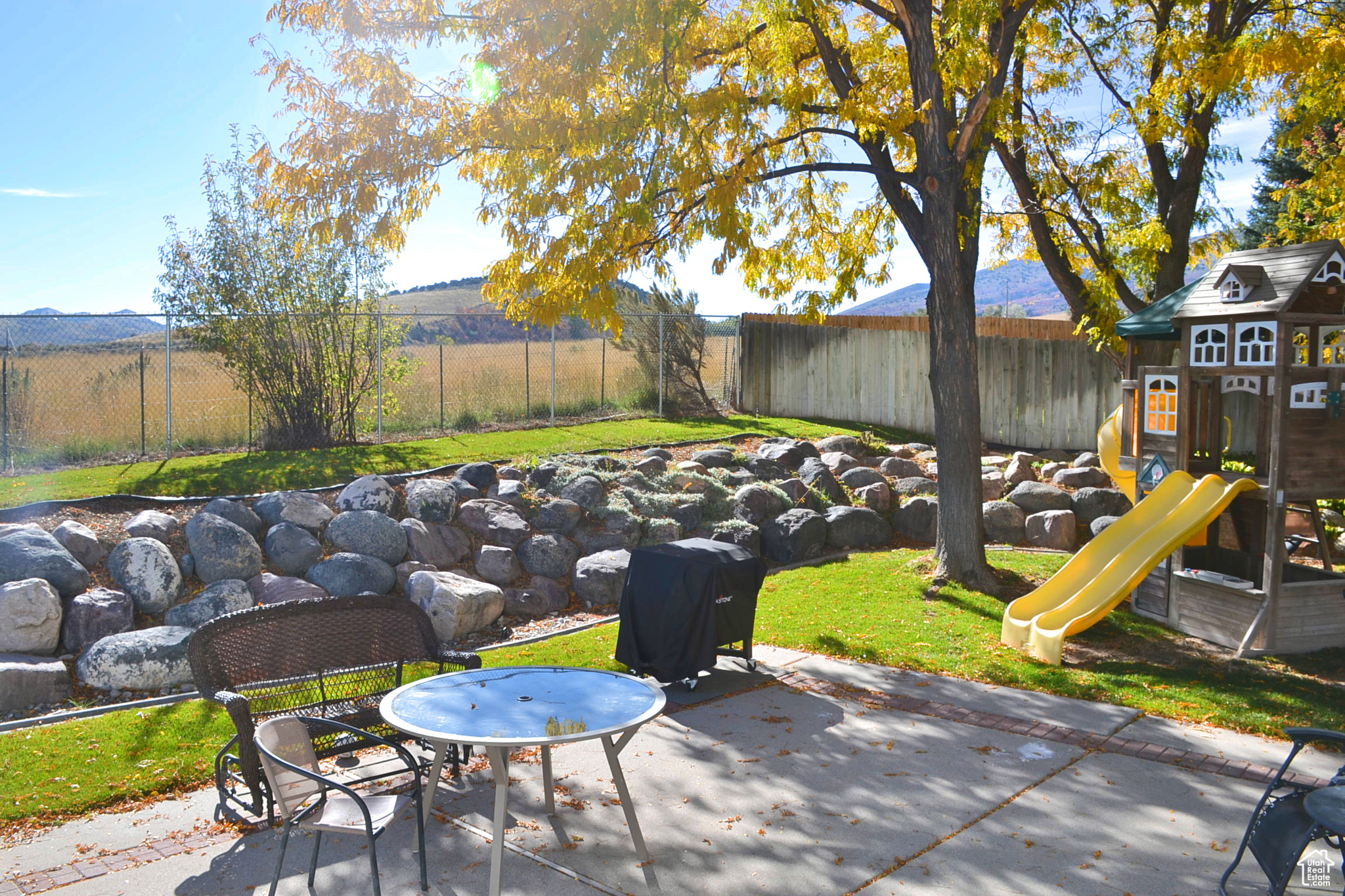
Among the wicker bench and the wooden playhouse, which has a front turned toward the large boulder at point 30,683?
the wooden playhouse

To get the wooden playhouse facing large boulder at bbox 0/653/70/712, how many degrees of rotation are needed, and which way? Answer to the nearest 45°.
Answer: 0° — it already faces it

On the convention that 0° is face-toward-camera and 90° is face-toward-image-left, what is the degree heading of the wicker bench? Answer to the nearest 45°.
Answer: approximately 315°

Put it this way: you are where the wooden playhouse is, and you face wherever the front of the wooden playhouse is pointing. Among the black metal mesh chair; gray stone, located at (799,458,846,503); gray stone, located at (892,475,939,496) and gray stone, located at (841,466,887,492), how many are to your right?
3

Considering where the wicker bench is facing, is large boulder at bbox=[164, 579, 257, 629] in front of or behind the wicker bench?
behind

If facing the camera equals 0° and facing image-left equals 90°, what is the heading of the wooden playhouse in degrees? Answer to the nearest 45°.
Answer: approximately 45°

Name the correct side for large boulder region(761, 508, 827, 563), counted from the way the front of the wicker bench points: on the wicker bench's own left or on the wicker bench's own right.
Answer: on the wicker bench's own left
